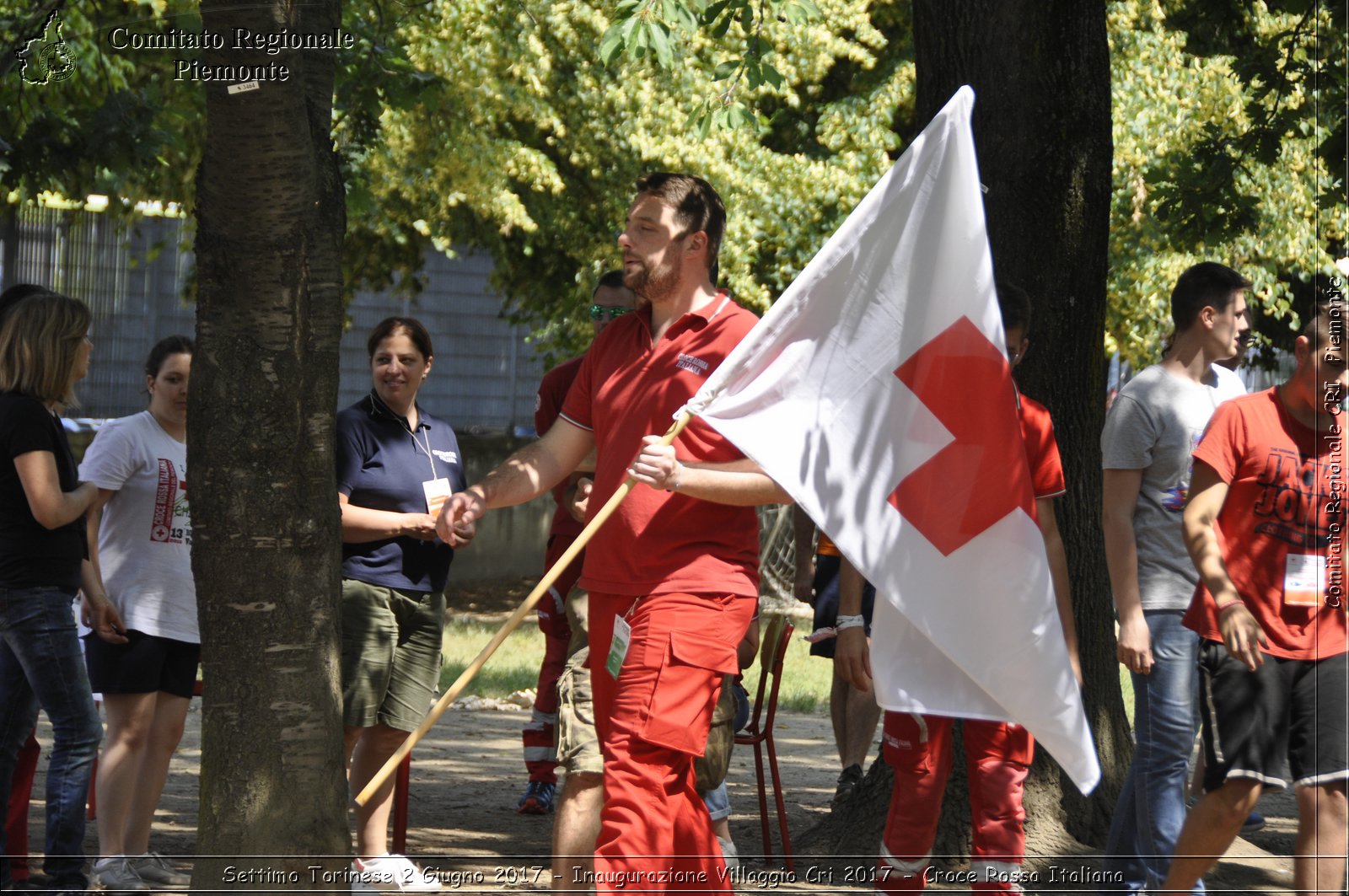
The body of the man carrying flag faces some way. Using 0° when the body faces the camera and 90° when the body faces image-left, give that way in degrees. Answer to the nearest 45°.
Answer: approximately 45°

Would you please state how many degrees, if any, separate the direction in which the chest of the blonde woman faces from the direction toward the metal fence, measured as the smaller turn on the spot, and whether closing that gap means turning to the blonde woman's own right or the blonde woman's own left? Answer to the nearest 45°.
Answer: approximately 90° to the blonde woman's own left

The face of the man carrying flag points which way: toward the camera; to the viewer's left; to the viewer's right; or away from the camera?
to the viewer's left

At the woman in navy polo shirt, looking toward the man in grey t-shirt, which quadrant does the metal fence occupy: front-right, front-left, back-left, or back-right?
back-left

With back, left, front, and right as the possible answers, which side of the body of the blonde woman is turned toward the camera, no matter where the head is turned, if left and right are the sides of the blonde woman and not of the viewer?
right

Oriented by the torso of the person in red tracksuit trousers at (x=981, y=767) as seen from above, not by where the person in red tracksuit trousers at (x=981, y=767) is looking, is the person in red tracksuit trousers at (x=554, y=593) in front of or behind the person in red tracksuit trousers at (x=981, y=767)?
behind

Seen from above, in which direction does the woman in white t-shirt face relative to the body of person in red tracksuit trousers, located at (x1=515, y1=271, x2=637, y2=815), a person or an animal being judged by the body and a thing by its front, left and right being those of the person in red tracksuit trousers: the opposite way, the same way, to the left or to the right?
to the left

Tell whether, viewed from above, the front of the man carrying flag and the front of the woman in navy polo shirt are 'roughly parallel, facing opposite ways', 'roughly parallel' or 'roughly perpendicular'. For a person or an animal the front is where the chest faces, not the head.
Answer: roughly perpendicular

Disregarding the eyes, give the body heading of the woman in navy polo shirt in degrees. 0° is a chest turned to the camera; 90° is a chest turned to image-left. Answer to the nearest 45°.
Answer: approximately 315°

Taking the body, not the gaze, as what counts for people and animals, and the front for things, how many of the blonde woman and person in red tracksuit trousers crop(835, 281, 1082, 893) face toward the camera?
1

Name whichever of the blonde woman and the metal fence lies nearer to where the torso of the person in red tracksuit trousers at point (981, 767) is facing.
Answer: the blonde woman

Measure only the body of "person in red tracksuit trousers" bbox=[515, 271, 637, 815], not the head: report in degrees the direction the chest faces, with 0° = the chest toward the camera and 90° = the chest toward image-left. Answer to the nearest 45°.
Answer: approximately 45°
